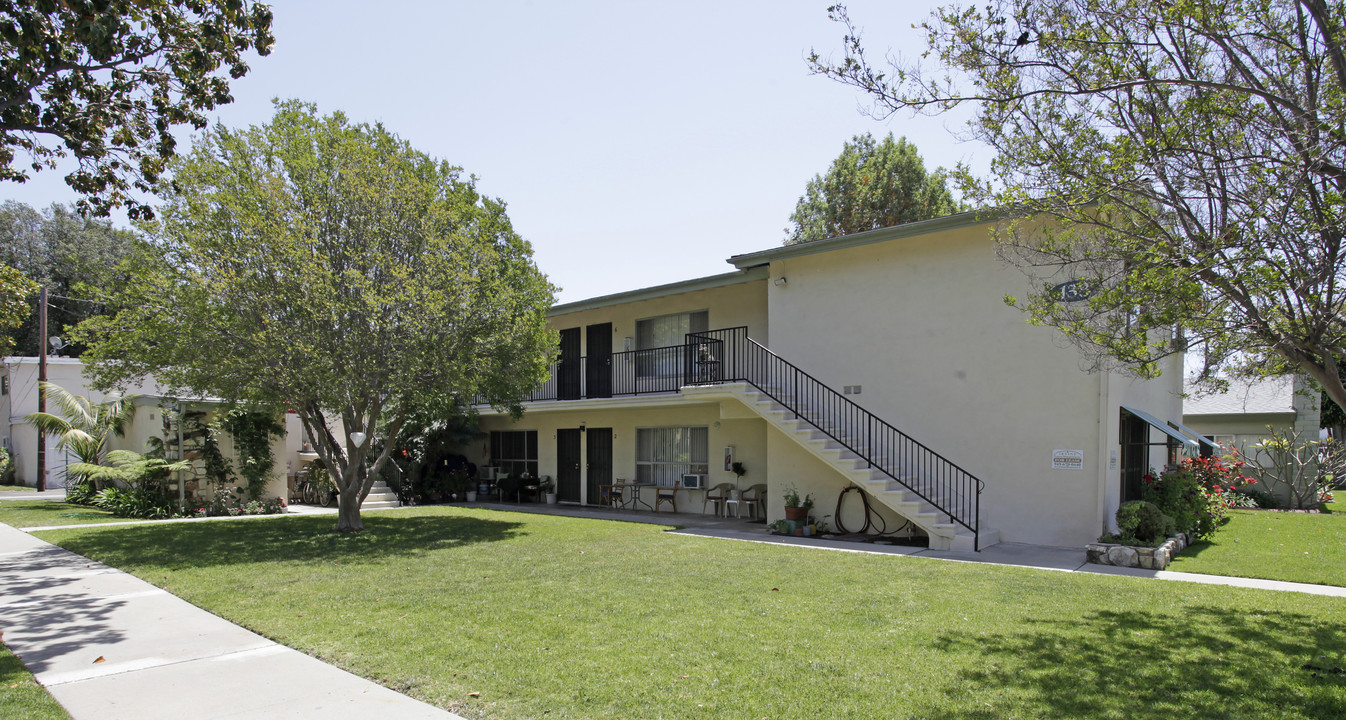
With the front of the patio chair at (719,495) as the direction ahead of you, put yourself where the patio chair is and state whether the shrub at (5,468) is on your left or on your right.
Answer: on your right

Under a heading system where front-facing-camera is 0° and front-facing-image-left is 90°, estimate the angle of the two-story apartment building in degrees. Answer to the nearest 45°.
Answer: approximately 45°

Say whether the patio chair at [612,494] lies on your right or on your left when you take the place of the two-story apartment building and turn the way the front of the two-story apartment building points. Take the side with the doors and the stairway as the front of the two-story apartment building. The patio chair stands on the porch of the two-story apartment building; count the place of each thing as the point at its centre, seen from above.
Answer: on your right

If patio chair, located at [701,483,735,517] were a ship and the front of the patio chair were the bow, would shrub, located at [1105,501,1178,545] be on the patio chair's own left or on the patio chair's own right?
on the patio chair's own left
